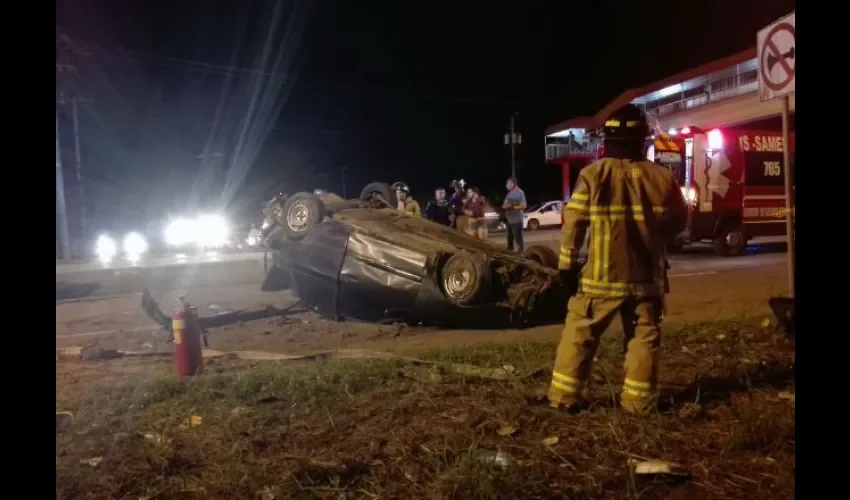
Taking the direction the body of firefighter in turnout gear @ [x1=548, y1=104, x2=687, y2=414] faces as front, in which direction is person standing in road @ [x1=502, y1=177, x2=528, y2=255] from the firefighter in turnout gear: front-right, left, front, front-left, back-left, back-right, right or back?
front

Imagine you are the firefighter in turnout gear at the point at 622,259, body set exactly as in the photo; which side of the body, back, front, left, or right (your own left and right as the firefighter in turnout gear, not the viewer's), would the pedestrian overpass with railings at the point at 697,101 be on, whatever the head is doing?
front

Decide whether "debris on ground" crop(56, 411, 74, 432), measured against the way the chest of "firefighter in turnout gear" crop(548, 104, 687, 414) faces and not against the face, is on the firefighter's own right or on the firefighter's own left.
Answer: on the firefighter's own left

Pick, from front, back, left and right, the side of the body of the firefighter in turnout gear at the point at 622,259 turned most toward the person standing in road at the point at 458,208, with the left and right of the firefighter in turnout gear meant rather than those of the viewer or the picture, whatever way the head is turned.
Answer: front

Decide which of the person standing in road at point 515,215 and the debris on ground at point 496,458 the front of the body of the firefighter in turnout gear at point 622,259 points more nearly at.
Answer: the person standing in road

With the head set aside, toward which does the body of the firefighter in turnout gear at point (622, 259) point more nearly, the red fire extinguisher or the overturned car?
the overturned car

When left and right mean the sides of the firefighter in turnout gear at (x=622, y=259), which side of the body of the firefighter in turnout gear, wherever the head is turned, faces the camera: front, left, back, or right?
back

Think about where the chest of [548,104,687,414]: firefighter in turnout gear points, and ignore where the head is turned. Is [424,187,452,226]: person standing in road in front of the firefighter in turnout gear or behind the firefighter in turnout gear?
in front

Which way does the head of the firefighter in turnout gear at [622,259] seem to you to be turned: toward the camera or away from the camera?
away from the camera
